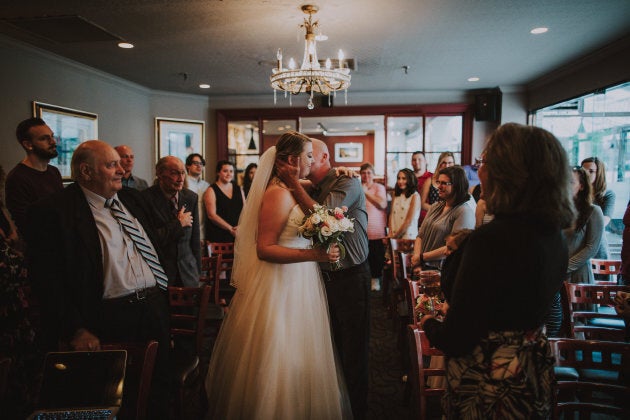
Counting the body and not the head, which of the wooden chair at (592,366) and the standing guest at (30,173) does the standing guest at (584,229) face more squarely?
the standing guest

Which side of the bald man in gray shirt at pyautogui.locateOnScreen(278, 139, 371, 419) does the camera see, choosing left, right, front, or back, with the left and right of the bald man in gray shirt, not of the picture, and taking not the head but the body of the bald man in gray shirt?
left

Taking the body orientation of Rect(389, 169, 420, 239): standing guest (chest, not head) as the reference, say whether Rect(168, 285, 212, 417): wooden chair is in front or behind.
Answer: in front

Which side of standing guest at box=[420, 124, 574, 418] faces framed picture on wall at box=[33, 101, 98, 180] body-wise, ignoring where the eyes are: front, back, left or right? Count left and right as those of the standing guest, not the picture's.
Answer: front

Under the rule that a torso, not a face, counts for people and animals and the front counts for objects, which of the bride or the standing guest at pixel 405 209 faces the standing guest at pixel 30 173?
the standing guest at pixel 405 209

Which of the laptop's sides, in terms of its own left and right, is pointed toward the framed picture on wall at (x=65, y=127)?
back

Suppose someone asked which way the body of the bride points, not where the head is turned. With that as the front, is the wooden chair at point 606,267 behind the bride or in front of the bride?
in front

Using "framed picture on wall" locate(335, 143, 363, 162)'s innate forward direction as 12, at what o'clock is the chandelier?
The chandelier is roughly at 12 o'clock from the framed picture on wall.

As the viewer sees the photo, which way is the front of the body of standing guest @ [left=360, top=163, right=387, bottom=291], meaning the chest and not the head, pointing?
toward the camera

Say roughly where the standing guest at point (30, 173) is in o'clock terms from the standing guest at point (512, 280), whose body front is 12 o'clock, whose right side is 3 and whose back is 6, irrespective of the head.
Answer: the standing guest at point (30, 173) is roughly at 11 o'clock from the standing guest at point (512, 280).

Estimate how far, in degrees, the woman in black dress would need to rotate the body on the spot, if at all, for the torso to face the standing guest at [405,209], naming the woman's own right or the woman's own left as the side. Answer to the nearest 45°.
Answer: approximately 45° to the woman's own left

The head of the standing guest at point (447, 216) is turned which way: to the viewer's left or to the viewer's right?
to the viewer's left

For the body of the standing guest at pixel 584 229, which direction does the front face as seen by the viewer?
to the viewer's left
